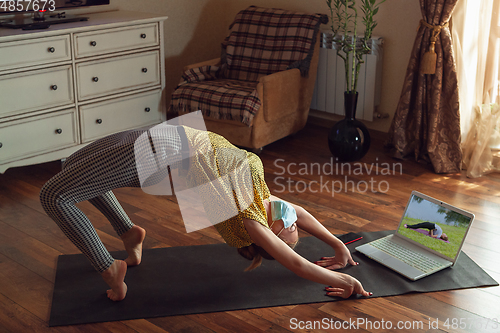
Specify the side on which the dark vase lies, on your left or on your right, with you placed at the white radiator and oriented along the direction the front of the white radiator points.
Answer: on your left

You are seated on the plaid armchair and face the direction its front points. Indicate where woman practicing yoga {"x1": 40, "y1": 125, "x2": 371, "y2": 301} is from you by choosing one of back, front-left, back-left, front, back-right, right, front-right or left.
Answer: front-left

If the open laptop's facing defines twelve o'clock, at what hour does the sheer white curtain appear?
The sheer white curtain is roughly at 5 o'clock from the open laptop.

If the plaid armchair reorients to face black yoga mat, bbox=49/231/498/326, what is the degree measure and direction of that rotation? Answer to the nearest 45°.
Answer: approximately 45° to its left

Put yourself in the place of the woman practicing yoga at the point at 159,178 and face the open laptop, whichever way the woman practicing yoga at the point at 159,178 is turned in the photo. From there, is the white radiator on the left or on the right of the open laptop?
left

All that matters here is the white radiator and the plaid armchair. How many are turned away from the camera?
0

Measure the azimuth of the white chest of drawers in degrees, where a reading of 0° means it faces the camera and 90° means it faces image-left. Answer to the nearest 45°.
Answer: approximately 315°

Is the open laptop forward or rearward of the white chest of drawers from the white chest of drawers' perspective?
forward

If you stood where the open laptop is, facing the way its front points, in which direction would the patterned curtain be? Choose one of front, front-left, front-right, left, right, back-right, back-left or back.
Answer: back-right
